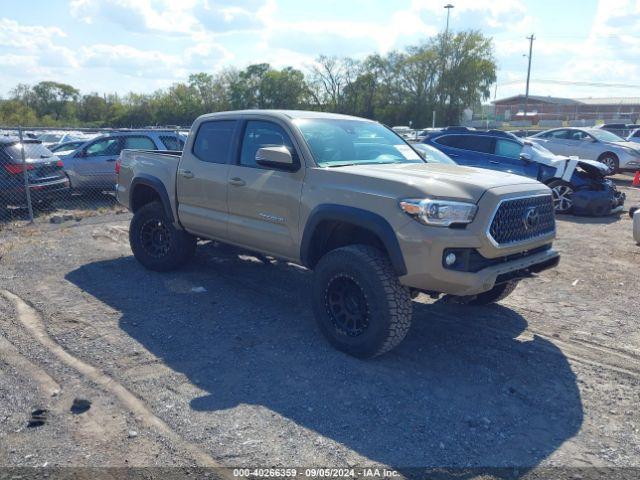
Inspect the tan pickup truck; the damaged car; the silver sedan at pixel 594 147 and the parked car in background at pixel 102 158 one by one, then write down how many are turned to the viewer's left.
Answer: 1

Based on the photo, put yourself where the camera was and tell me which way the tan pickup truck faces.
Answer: facing the viewer and to the right of the viewer

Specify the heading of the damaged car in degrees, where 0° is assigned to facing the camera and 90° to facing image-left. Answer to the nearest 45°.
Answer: approximately 315°

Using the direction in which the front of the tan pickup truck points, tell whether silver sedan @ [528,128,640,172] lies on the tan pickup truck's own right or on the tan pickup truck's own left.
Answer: on the tan pickup truck's own left

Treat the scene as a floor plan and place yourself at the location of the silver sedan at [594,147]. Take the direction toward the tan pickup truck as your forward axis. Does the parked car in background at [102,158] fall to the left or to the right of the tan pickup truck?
right

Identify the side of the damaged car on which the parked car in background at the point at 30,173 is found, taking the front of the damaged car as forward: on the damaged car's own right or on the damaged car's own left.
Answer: on the damaged car's own right

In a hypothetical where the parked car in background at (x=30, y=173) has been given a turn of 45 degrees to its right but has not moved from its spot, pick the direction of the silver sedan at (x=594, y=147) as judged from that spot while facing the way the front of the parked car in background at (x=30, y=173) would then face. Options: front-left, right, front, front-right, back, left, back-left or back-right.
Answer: right

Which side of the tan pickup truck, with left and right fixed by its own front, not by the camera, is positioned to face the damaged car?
left

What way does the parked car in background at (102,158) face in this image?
to the viewer's left

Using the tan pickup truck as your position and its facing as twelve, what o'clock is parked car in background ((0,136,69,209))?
The parked car in background is roughly at 6 o'clock from the tan pickup truck.

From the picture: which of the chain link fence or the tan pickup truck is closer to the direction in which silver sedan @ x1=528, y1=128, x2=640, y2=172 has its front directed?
the tan pickup truck

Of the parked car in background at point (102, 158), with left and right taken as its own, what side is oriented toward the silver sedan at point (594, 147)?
back

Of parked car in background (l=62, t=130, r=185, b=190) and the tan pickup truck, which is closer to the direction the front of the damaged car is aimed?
the tan pickup truck
